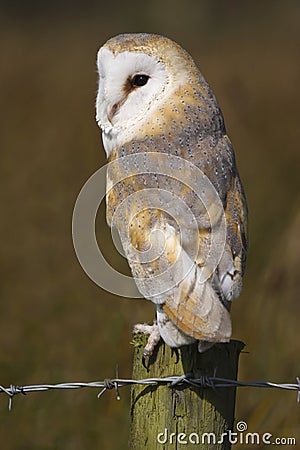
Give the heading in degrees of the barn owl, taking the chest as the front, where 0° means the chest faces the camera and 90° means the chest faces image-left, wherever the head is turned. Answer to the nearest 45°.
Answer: approximately 90°
